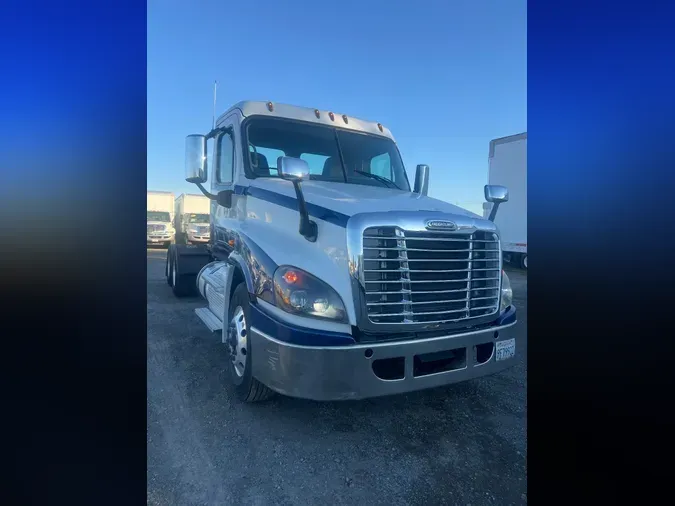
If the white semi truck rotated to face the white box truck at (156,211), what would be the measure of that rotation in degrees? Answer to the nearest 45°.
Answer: approximately 135° to its right

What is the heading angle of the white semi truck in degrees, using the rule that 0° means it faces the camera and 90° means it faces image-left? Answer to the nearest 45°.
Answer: approximately 315°

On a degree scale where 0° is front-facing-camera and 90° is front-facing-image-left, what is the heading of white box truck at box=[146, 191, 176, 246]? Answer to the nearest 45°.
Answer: approximately 0°

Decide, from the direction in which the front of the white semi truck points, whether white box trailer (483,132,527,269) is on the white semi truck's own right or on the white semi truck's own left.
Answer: on the white semi truck's own left

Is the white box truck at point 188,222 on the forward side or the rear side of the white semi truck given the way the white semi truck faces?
on the rear side

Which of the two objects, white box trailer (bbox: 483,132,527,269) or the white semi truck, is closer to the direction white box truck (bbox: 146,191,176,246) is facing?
the white semi truck
